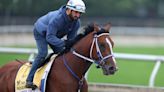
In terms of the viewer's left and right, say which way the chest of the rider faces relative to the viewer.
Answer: facing the viewer and to the right of the viewer

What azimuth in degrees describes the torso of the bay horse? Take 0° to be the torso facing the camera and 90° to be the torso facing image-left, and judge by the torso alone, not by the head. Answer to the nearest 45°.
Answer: approximately 315°

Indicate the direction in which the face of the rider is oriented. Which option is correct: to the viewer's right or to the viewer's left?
to the viewer's right
